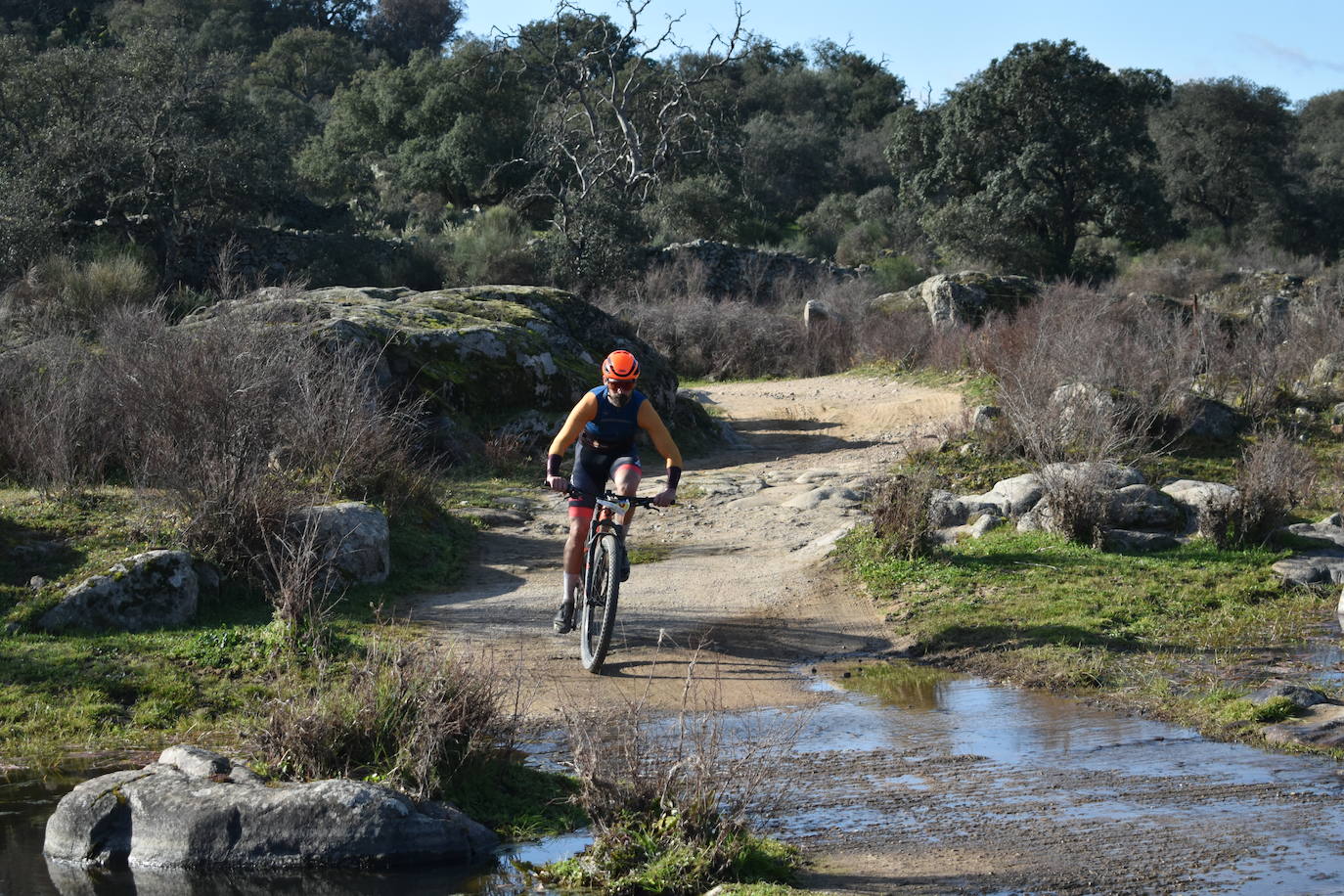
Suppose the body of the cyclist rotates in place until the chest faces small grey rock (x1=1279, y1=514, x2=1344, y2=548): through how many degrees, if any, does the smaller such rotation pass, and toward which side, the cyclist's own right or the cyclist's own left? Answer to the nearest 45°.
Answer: approximately 135° to the cyclist's own left

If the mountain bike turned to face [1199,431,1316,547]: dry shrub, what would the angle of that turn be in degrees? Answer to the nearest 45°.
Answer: approximately 135° to its left

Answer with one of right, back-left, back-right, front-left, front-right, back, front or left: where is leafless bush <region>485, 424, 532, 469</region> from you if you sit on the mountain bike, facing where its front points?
back

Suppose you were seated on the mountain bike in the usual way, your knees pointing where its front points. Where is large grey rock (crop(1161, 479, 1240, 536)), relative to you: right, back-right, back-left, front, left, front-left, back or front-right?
back-left

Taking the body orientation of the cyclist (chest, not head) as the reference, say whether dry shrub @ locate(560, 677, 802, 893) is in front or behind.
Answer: in front

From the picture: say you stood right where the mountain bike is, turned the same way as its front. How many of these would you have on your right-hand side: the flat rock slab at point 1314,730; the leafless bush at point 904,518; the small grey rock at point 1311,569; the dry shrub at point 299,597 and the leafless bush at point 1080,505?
1

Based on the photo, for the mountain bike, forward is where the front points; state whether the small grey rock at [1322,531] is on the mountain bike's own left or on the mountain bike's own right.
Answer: on the mountain bike's own left

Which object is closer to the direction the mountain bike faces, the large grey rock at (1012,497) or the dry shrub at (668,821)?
the dry shrub

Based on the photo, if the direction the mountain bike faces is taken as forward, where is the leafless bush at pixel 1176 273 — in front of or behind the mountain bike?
behind

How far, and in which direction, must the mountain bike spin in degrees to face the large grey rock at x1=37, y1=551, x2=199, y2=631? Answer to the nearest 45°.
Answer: approximately 90° to its right

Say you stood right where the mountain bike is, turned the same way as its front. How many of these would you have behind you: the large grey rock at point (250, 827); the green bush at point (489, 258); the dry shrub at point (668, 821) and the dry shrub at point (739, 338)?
2

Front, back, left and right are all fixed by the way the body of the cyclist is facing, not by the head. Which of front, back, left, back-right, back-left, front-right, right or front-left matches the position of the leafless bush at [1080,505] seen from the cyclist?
back-left

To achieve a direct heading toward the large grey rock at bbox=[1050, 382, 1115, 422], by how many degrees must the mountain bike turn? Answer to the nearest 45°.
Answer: approximately 135° to its left

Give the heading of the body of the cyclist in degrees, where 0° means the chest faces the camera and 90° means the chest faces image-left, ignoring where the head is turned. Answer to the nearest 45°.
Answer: approximately 0°

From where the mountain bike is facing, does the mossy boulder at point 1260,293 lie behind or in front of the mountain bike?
behind

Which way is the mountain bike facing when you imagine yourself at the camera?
facing the viewer
